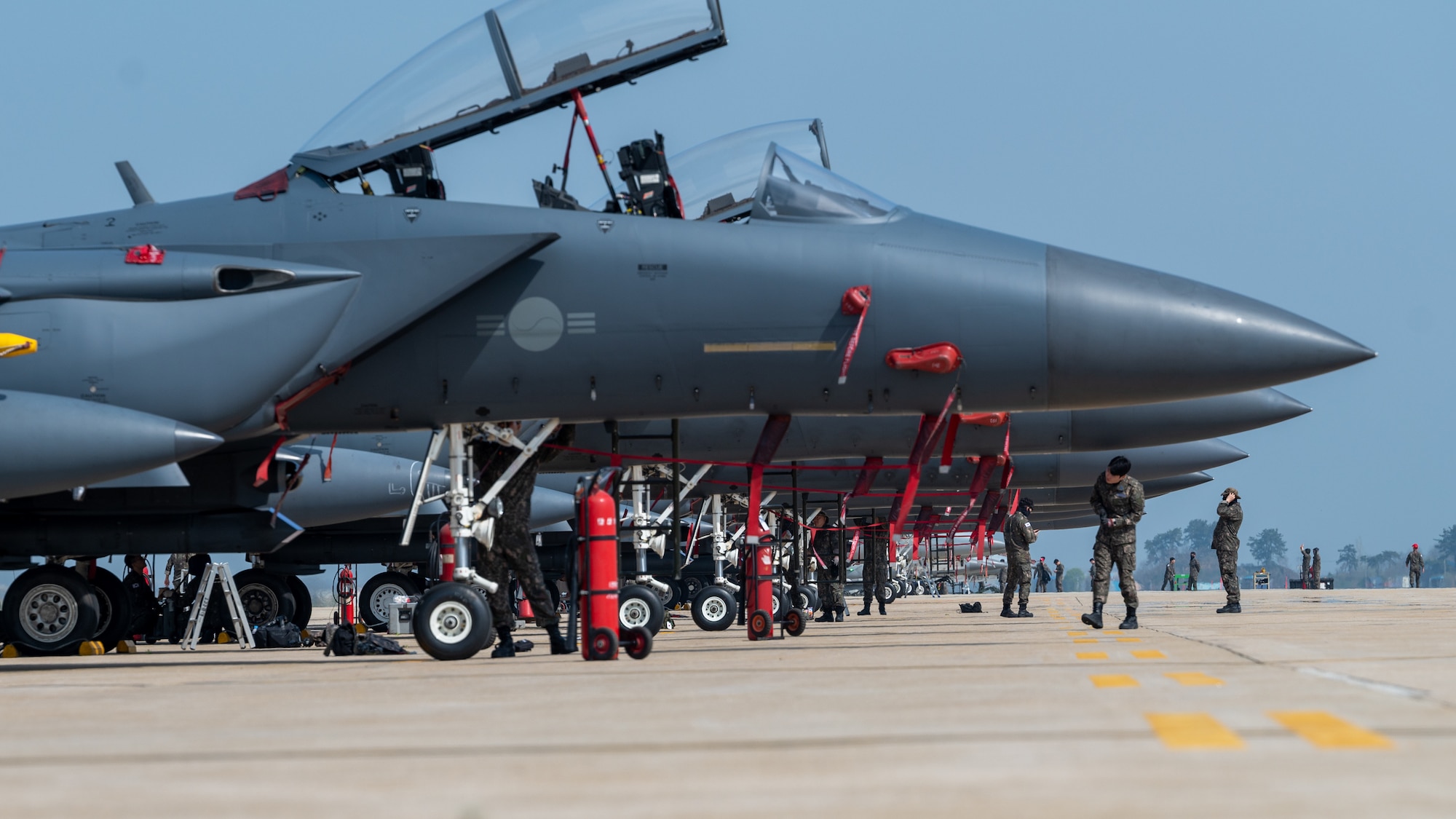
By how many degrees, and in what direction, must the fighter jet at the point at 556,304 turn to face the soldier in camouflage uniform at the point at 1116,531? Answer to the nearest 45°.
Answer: approximately 45° to its left

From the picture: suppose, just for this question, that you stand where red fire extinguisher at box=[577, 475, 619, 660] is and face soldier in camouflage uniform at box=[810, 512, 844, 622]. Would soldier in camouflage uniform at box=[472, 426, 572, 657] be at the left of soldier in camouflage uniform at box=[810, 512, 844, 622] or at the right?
left

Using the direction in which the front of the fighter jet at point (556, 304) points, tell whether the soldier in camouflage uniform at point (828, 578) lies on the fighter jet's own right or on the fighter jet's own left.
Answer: on the fighter jet's own left

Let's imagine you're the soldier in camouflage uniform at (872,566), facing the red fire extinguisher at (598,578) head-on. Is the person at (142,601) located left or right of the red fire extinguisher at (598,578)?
right

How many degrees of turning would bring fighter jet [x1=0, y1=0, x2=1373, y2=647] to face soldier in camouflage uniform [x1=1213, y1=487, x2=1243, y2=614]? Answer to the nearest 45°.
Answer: approximately 45° to its left

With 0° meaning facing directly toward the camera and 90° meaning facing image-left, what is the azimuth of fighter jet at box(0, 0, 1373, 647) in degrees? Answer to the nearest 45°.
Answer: approximately 270°
